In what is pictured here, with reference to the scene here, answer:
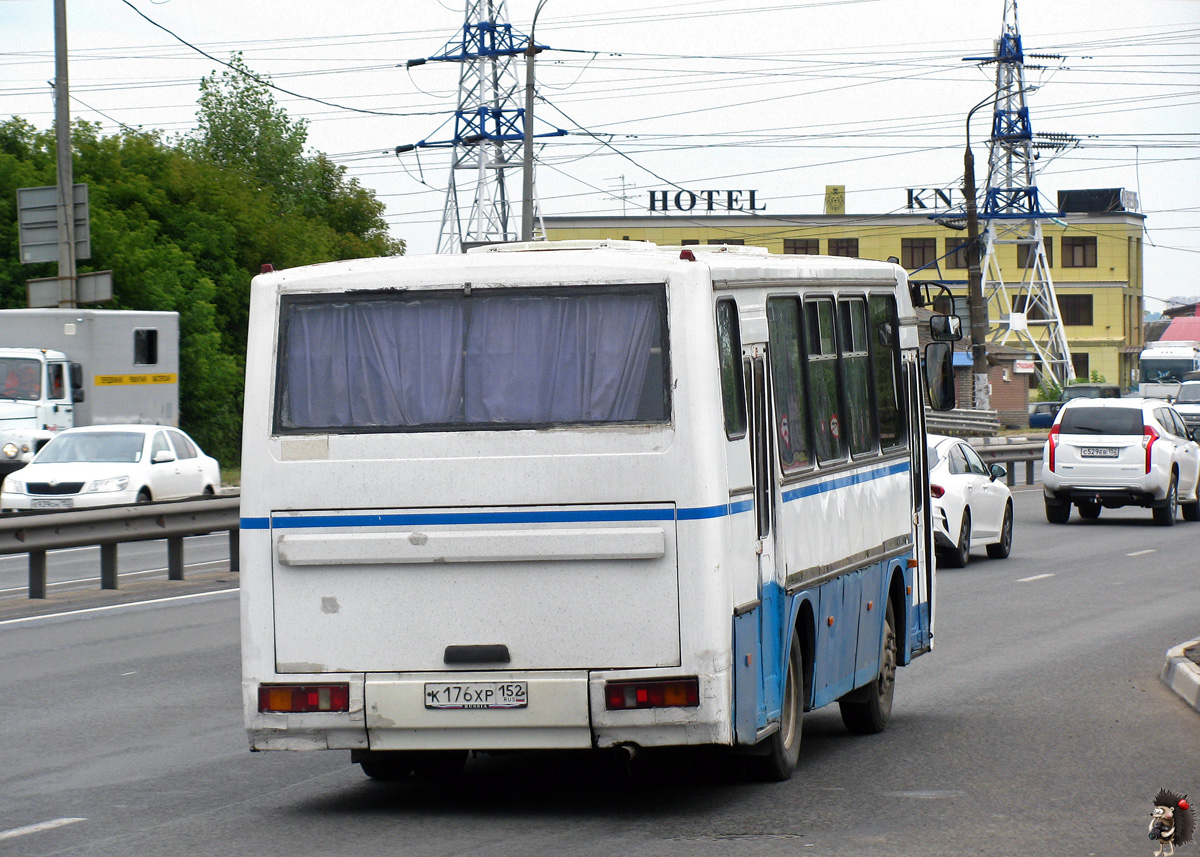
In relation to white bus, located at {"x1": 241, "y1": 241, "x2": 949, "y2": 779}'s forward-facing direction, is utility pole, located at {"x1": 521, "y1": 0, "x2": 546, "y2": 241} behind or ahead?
ahead

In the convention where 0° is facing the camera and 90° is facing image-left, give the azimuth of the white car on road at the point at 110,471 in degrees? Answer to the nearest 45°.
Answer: approximately 45°

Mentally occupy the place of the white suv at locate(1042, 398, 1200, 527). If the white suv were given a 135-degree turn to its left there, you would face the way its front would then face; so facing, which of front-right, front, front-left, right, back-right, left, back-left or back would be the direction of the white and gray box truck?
front-right

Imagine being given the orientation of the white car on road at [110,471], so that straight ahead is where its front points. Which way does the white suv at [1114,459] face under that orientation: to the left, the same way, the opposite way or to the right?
the opposite way

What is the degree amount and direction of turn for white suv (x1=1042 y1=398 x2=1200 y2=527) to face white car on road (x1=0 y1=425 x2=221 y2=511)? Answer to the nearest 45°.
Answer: approximately 135° to its left

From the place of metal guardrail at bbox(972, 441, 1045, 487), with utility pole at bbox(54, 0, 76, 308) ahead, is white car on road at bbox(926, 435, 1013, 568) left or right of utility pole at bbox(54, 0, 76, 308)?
left

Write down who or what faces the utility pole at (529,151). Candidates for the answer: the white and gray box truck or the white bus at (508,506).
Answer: the white bus

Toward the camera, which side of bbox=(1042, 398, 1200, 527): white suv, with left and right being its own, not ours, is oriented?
back

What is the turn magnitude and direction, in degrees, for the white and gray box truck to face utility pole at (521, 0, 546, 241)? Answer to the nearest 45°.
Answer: approximately 135° to its left

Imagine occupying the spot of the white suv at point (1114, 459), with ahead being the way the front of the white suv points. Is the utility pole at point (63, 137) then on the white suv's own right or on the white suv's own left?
on the white suv's own left

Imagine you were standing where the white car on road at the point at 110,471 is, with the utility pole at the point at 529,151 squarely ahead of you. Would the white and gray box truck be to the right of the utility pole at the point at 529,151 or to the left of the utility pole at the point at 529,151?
left

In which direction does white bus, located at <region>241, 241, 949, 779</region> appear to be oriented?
away from the camera
